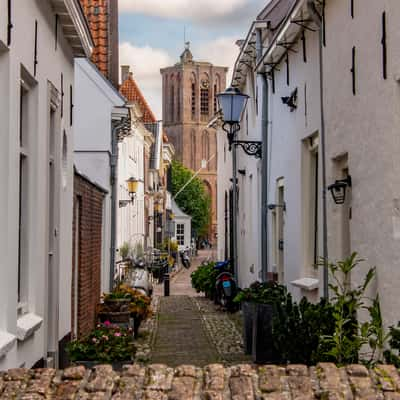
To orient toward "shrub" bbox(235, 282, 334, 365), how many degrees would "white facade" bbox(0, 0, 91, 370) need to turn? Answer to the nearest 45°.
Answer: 0° — it already faces it

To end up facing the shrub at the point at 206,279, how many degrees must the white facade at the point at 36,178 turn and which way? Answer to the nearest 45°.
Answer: approximately 90° to its left

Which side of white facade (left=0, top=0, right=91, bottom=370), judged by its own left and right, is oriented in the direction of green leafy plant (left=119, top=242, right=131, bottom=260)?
left

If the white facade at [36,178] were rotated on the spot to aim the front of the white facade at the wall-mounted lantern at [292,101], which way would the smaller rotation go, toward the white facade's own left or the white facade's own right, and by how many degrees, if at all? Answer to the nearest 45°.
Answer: approximately 45° to the white facade's own left

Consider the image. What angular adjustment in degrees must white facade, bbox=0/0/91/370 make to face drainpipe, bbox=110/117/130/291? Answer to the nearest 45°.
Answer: approximately 90° to its left

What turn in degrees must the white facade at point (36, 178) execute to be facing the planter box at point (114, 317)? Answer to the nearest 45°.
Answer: approximately 90° to its left

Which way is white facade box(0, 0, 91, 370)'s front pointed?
to the viewer's right

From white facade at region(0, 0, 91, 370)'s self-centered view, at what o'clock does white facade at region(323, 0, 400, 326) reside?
white facade at region(323, 0, 400, 326) is roughly at 12 o'clock from white facade at region(0, 0, 91, 370).
